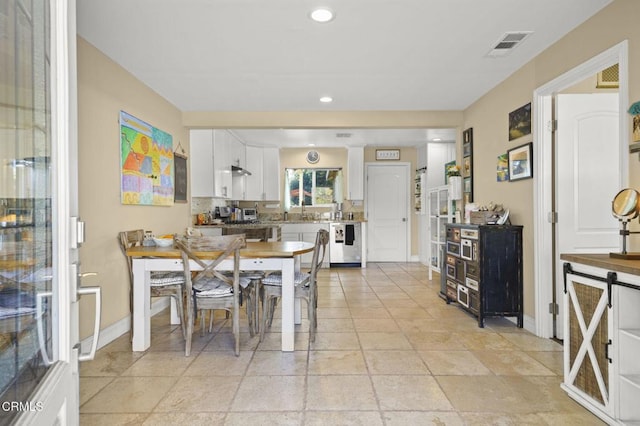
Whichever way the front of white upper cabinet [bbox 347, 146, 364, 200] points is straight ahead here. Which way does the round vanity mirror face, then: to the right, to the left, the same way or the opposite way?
to the right

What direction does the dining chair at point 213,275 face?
away from the camera

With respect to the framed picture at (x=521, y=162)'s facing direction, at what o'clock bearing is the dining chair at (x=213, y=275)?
The dining chair is roughly at 12 o'clock from the framed picture.

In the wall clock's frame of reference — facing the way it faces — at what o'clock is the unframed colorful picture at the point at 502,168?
The unframed colorful picture is roughly at 11 o'clock from the wall clock.

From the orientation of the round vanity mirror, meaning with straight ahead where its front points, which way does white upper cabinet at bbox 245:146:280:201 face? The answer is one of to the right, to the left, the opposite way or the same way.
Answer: to the left

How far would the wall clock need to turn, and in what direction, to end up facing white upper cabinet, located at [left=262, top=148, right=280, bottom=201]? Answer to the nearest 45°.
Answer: approximately 90° to its right

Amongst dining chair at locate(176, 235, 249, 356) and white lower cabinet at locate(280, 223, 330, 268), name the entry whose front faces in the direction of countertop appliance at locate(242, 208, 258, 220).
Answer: the dining chair

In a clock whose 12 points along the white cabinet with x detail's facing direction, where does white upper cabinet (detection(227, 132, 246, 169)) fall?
The white upper cabinet is roughly at 2 o'clock from the white cabinet with x detail.

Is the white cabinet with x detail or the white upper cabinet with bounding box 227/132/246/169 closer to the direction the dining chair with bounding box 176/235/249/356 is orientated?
the white upper cabinet

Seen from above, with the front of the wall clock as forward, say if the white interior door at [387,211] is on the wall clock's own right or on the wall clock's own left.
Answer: on the wall clock's own left

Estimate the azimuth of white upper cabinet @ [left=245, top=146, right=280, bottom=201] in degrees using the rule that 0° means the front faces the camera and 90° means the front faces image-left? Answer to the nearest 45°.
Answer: approximately 0°

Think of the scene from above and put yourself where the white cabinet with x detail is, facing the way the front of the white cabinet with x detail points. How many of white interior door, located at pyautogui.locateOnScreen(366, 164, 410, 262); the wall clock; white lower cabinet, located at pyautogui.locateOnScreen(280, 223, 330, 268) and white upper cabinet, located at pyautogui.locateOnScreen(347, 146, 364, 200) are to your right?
4

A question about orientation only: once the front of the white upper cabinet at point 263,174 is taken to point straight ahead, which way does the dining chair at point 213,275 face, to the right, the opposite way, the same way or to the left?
the opposite way

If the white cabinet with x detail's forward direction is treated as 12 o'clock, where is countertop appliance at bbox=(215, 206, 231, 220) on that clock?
The countertop appliance is roughly at 2 o'clock from the white cabinet with x detail.
